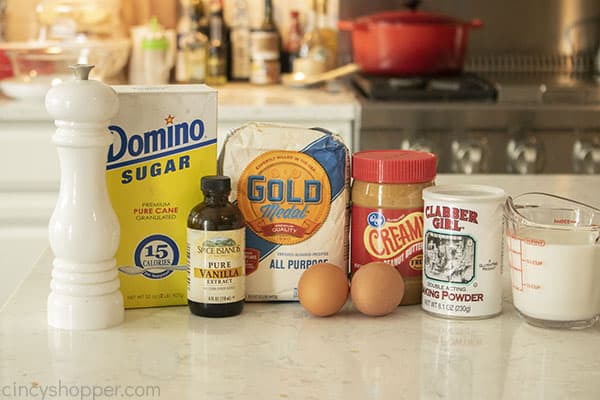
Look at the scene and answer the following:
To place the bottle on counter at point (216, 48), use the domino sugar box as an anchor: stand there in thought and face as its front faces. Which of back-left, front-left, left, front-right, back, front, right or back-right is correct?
back

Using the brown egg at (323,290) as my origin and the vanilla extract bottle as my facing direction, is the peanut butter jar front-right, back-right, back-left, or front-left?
back-right

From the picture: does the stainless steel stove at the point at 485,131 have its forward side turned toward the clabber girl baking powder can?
yes

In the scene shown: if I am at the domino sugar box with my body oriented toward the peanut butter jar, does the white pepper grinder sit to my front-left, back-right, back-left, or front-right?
back-right

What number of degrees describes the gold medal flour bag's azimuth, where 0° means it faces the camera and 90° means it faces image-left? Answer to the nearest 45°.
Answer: approximately 0°

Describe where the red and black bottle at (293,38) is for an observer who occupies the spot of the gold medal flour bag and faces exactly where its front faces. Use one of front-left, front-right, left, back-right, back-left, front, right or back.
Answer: back

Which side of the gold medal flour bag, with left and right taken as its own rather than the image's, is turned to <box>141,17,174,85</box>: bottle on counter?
back

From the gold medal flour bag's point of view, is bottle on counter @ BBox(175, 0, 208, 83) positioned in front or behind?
behind

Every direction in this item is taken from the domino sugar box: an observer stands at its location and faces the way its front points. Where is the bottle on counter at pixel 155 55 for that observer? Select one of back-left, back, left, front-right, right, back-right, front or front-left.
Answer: back
